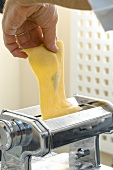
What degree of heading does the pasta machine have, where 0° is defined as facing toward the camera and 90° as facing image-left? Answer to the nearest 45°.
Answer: approximately 315°
